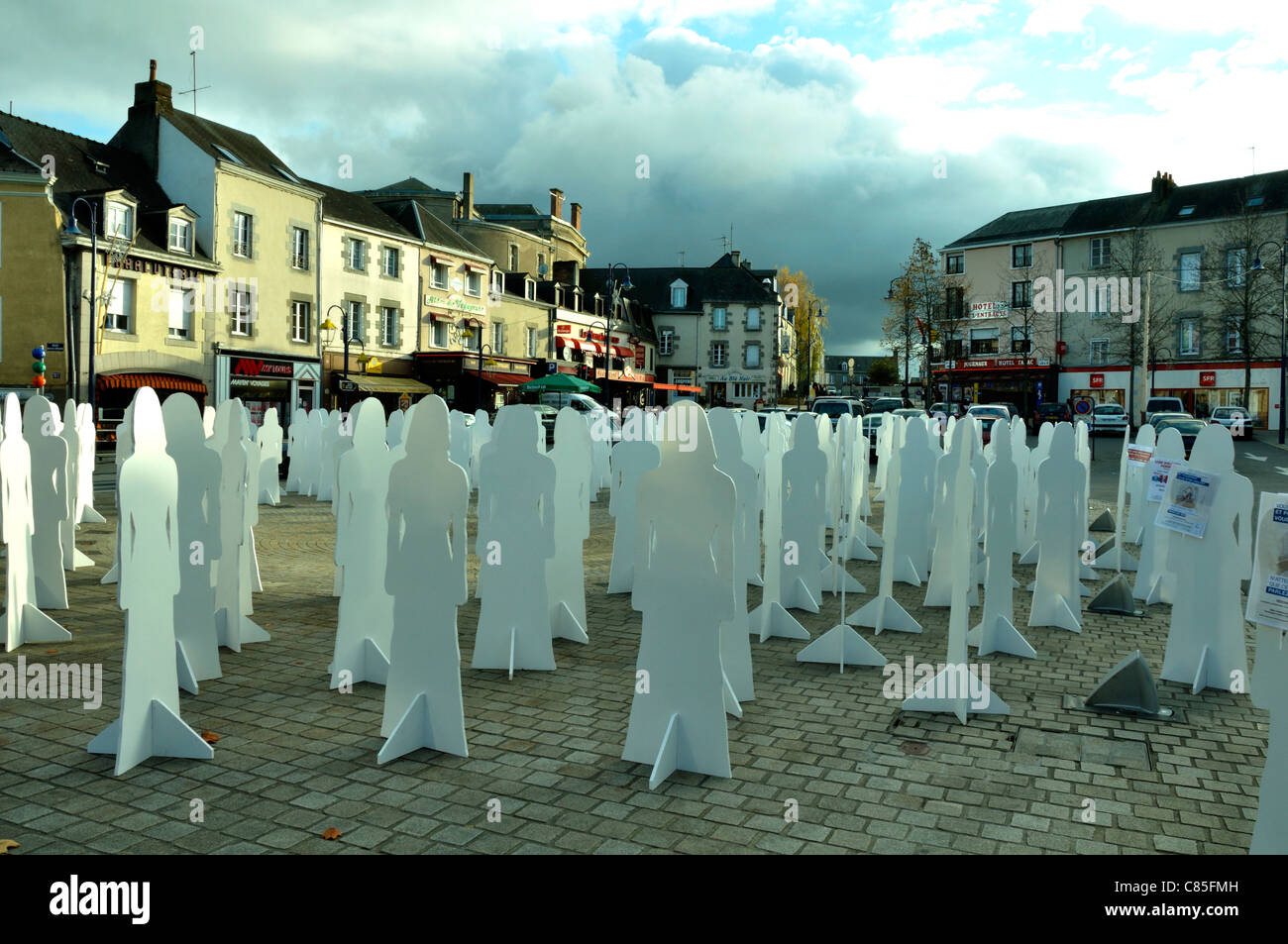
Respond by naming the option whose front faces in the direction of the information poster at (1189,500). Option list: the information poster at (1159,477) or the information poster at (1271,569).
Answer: the information poster at (1159,477)

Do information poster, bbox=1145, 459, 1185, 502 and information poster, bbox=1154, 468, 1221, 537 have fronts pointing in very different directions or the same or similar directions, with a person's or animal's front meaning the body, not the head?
same or similar directions

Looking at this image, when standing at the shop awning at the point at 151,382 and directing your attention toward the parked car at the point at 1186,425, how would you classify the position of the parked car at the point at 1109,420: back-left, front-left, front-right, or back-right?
front-left

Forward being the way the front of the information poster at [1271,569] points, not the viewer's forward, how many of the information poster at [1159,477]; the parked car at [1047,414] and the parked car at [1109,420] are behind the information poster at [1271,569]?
3

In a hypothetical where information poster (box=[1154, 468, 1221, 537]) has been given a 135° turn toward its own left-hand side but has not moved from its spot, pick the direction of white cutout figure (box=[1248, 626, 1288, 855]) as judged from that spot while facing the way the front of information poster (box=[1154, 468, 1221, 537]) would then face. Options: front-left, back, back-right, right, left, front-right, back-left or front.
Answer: back-right

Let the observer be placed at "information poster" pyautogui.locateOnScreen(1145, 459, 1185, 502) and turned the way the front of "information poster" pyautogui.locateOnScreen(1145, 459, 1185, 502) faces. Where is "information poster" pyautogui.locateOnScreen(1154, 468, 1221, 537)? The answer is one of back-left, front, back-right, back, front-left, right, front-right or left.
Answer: front

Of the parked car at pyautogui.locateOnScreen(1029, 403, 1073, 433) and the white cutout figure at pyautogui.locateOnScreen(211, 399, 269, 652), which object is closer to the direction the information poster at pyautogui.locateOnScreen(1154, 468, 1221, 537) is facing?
the white cutout figure

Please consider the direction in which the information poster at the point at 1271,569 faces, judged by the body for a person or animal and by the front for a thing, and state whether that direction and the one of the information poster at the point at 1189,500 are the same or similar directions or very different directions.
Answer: same or similar directions

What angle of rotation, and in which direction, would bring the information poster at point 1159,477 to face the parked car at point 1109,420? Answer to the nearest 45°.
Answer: approximately 180°

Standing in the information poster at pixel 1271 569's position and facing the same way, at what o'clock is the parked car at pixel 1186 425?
The parked car is roughly at 6 o'clock from the information poster.

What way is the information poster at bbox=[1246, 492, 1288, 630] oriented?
toward the camera

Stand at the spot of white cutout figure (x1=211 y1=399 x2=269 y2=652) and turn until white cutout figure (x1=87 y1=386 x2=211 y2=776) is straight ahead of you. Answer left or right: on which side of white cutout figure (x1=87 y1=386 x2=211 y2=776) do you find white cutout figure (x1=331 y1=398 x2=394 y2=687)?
left

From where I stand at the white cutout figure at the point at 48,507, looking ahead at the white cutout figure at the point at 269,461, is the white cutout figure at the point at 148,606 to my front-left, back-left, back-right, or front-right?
back-right

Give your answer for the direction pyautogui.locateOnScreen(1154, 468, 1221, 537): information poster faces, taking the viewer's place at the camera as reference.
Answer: facing the viewer
